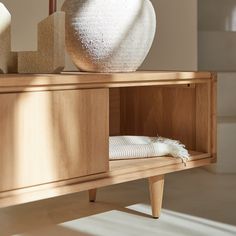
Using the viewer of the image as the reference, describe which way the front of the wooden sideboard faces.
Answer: facing the viewer and to the right of the viewer
